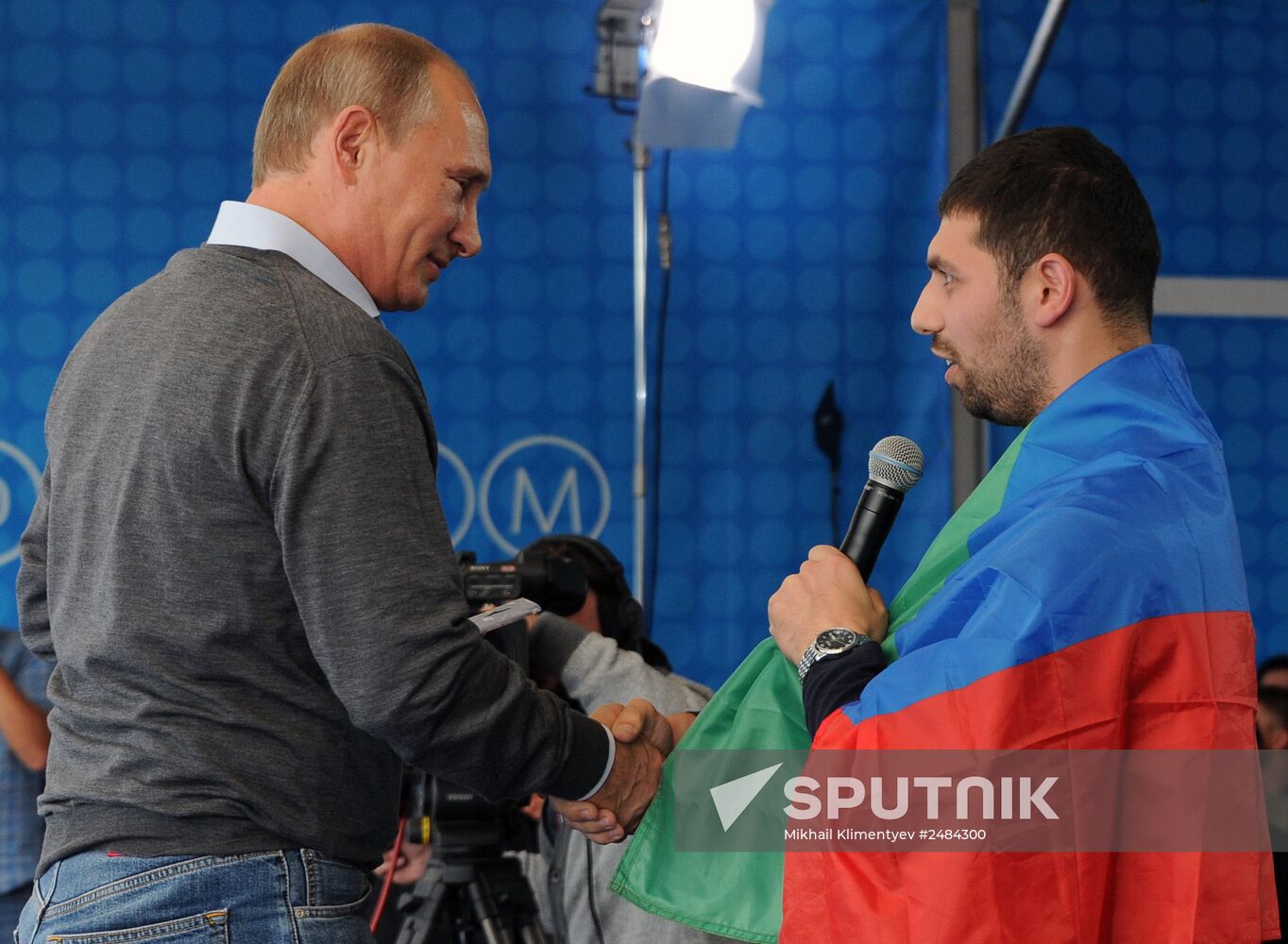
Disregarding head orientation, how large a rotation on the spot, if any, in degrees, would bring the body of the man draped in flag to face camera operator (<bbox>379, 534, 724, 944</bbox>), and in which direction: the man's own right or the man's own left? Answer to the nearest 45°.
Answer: approximately 45° to the man's own right

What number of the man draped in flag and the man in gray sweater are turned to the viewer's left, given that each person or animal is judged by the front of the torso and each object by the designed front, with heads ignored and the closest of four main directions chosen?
1

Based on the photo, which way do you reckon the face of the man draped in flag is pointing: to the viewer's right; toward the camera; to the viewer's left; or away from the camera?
to the viewer's left

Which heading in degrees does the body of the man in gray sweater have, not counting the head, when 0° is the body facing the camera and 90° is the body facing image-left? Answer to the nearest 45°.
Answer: approximately 225°

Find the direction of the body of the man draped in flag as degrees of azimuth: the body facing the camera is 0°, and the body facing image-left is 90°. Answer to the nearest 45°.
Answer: approximately 90°

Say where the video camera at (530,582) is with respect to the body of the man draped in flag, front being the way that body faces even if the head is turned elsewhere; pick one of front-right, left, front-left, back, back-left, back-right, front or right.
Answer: front-right
